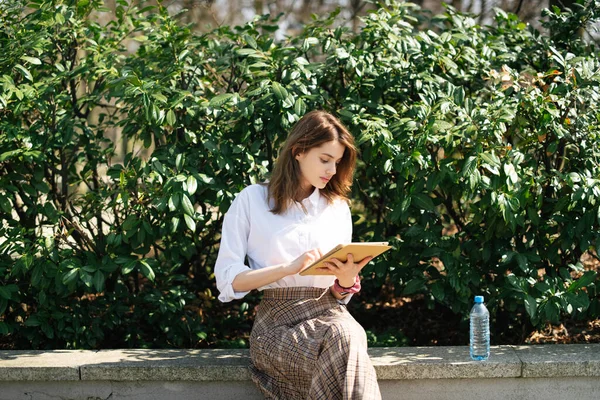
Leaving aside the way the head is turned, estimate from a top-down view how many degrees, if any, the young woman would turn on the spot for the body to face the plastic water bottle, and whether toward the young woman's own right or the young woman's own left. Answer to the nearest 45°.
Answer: approximately 45° to the young woman's own left

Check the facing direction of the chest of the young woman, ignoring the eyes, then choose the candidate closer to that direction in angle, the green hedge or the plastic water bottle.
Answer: the plastic water bottle

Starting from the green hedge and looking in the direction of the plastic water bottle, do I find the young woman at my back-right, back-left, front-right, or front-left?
front-right

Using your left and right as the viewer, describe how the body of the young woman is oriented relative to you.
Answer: facing the viewer and to the right of the viewer

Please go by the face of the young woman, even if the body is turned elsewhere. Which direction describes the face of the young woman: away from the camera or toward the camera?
toward the camera
